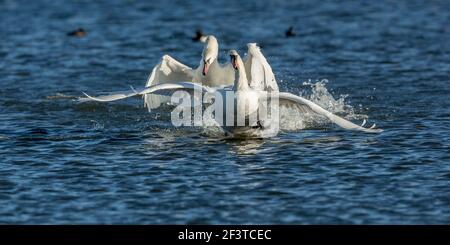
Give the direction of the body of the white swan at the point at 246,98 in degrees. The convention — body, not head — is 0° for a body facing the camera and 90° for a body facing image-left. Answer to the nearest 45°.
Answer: approximately 0°

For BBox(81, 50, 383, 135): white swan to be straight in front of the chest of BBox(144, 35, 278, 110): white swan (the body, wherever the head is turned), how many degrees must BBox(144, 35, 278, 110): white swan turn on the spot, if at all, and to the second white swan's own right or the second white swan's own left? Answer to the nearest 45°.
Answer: approximately 45° to the second white swan's own left

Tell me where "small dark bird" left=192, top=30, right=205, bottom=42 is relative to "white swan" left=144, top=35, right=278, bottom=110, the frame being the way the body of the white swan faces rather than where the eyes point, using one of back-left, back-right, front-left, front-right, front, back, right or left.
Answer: back

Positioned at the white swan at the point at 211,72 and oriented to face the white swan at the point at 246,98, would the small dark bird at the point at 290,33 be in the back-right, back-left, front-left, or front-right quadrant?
back-left

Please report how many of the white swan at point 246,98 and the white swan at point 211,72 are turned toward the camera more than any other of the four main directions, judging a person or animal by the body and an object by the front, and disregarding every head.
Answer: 2

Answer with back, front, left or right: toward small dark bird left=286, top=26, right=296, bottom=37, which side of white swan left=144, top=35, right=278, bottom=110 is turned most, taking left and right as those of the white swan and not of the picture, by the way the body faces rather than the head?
back

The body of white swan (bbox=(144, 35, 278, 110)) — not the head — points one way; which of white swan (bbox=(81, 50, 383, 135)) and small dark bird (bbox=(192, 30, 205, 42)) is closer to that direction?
the white swan

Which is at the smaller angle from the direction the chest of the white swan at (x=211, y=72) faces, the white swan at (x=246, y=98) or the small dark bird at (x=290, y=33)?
the white swan

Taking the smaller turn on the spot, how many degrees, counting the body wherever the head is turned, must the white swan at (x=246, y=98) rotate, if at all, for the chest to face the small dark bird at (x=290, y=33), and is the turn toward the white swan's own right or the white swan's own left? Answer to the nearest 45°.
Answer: approximately 180°

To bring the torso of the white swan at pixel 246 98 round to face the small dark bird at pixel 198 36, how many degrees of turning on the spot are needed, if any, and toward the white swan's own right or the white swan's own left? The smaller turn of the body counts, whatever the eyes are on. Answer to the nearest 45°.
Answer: approximately 180°
